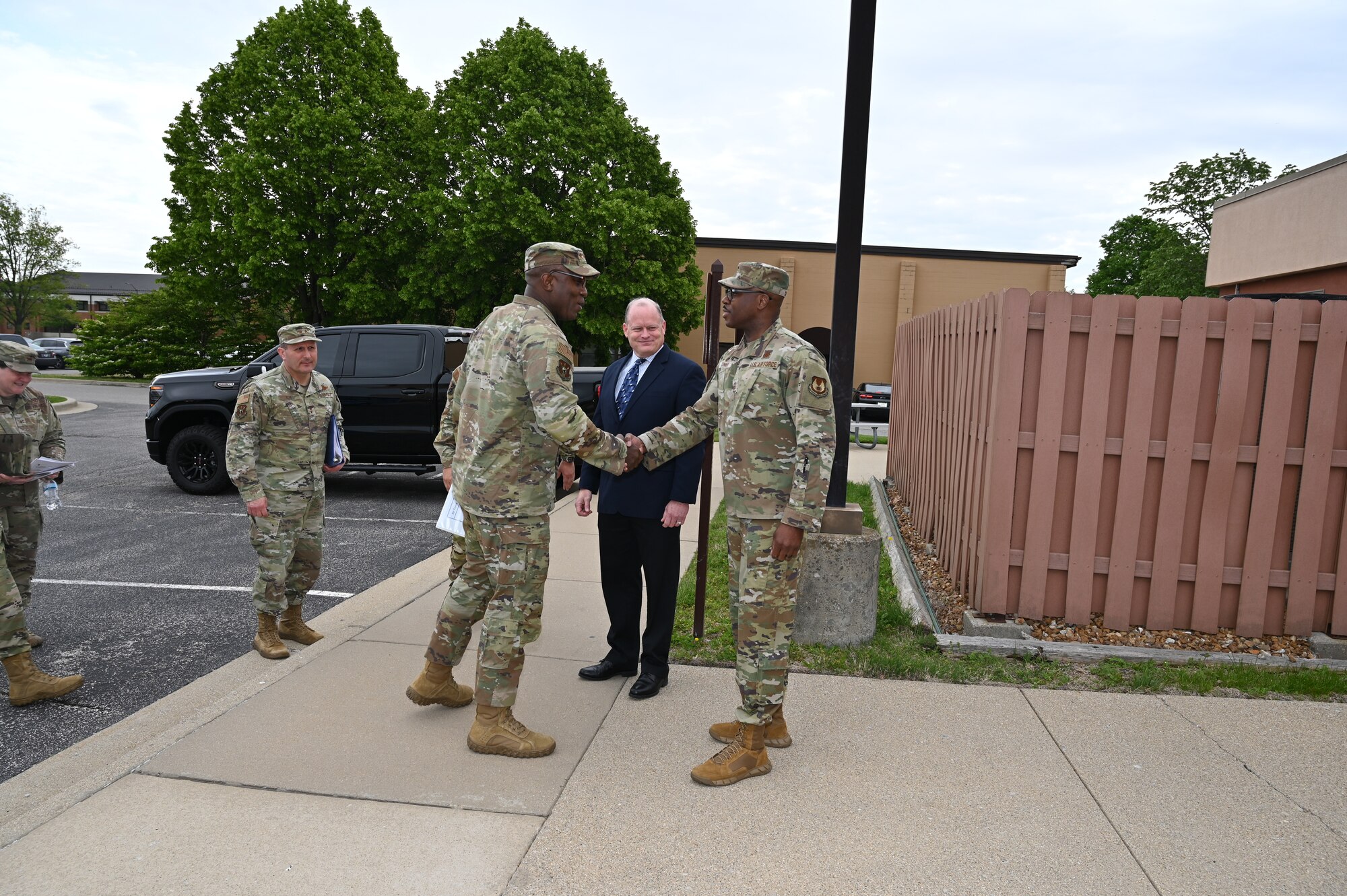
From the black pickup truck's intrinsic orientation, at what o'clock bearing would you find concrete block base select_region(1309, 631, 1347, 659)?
The concrete block base is roughly at 8 o'clock from the black pickup truck.

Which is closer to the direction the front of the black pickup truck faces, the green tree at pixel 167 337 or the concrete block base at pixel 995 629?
the green tree

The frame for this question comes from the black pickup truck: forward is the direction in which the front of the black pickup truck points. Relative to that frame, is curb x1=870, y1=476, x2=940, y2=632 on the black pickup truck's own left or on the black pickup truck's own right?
on the black pickup truck's own left

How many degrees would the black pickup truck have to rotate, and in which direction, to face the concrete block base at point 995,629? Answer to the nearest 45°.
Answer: approximately 135° to its left

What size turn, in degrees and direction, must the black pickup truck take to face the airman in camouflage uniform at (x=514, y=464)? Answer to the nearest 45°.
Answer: approximately 90° to its left

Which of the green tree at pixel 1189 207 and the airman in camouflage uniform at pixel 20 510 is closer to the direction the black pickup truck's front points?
the airman in camouflage uniform

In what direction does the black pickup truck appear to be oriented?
to the viewer's left

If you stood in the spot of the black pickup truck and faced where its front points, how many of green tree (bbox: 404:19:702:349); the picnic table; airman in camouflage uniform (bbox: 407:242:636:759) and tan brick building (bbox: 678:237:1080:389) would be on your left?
1

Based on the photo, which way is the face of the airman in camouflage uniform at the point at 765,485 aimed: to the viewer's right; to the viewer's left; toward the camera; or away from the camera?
to the viewer's left

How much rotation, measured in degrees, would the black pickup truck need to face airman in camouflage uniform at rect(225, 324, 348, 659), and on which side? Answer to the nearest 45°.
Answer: approximately 90° to its left

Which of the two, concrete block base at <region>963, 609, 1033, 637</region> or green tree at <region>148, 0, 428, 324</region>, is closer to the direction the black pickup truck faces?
the green tree

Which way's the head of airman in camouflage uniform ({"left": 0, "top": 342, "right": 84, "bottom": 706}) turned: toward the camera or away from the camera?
toward the camera

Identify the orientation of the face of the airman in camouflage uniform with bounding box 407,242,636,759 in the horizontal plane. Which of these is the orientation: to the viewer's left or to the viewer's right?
to the viewer's right

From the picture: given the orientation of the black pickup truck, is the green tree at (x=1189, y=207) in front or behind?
behind

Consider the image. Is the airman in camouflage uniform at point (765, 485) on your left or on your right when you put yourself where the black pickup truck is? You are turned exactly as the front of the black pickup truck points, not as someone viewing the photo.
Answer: on your left

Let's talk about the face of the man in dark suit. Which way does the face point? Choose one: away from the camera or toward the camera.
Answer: toward the camera

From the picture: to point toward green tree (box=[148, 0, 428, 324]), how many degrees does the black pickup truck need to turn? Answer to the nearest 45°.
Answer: approximately 90° to its right
